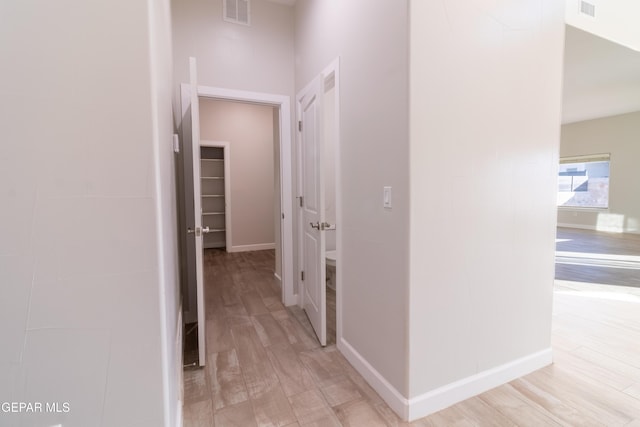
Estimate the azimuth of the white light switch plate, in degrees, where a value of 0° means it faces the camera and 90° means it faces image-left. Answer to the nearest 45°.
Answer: approximately 45°

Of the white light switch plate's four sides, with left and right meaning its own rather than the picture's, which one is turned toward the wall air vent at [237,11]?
right

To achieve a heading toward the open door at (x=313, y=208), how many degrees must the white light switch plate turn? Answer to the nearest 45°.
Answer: approximately 90° to its right

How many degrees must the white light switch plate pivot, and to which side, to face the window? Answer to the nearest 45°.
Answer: approximately 180°
